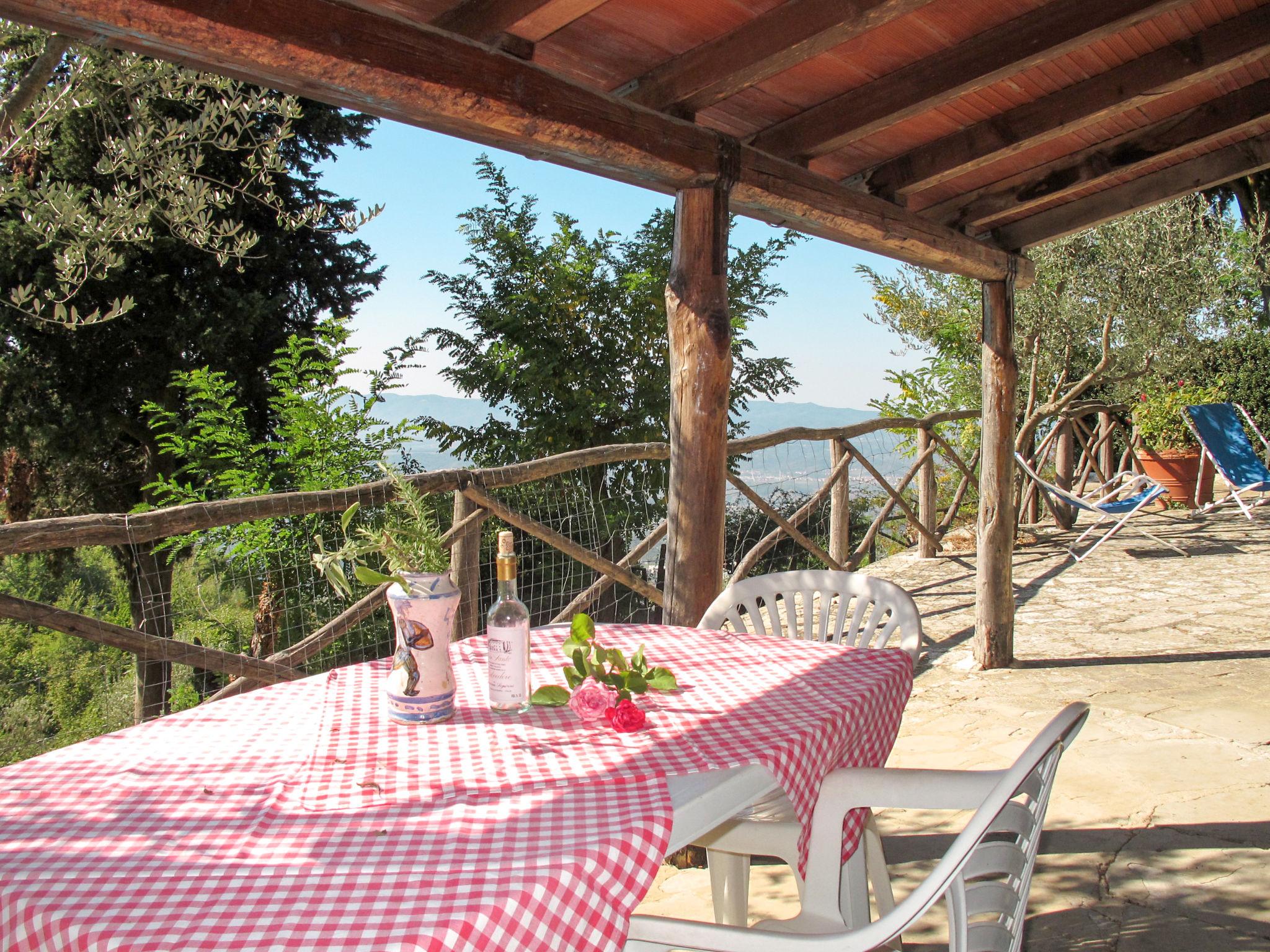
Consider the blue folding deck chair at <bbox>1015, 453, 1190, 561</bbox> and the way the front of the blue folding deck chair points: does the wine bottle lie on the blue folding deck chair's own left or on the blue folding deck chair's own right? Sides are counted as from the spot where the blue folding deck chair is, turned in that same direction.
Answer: on the blue folding deck chair's own right

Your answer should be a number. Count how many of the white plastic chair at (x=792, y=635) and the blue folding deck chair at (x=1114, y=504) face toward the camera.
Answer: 1

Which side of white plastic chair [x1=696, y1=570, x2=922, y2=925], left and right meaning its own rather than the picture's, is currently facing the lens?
front

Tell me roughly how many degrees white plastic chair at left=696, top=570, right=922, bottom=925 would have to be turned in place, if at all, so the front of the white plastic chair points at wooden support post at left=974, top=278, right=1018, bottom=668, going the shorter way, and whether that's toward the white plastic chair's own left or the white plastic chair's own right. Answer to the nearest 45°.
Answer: approximately 180°

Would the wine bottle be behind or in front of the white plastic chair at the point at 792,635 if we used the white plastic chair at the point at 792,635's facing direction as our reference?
in front

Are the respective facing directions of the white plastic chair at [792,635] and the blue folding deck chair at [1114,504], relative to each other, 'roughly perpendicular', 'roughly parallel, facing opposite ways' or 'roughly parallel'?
roughly perpendicular

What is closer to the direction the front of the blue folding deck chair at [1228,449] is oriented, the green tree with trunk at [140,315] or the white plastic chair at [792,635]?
the white plastic chair

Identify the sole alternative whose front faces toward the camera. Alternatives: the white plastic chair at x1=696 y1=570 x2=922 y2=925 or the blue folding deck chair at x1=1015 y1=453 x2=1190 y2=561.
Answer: the white plastic chair
